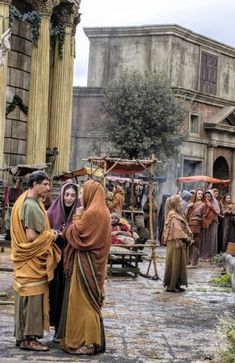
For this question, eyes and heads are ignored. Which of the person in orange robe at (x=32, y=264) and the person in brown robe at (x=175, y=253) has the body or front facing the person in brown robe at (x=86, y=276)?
the person in orange robe at (x=32, y=264)

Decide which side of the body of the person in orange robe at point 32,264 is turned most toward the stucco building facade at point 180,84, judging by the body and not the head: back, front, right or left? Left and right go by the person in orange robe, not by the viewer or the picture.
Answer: left

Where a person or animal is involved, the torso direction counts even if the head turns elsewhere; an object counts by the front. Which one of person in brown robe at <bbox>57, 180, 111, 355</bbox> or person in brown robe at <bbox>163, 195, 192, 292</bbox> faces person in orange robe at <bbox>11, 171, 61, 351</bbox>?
person in brown robe at <bbox>57, 180, 111, 355</bbox>

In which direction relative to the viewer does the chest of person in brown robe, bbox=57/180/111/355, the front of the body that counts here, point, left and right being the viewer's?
facing to the left of the viewer

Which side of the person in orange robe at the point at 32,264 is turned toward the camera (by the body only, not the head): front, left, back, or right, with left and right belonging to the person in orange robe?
right

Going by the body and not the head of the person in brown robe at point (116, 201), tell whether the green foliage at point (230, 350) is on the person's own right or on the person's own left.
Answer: on the person's own left

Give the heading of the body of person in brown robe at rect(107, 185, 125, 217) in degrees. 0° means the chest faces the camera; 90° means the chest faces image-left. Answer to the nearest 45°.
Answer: approximately 45°

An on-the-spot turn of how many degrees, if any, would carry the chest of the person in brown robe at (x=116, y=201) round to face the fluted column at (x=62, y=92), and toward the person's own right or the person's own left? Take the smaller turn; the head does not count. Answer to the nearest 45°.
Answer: approximately 90° to the person's own right

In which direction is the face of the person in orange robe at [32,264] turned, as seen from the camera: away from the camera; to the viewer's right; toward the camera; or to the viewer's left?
to the viewer's right

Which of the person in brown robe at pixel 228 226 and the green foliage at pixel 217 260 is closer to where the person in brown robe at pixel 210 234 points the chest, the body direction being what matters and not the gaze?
the green foliage

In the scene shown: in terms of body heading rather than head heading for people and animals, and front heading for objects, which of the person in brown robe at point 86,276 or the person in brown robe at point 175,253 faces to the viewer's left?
the person in brown robe at point 86,276

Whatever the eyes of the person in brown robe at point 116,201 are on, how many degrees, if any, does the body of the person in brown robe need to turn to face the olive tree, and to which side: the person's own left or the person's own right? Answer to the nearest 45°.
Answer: approximately 135° to the person's own right
